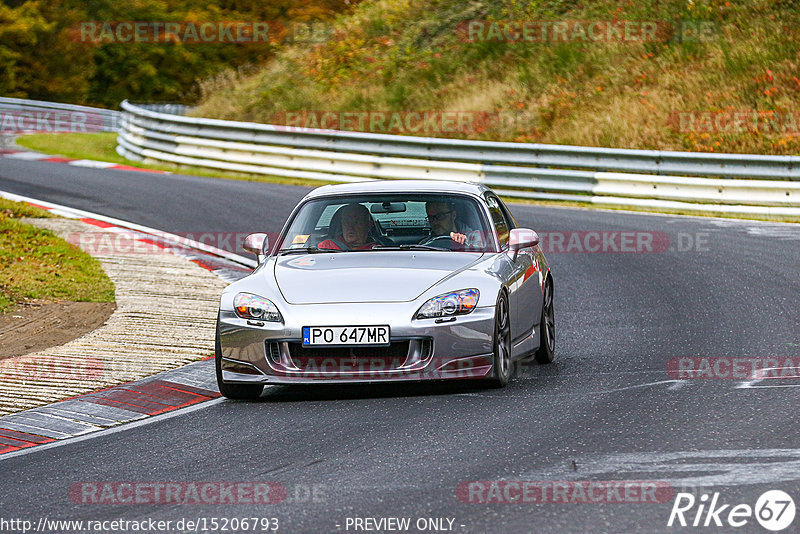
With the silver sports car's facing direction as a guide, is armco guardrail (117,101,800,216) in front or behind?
behind

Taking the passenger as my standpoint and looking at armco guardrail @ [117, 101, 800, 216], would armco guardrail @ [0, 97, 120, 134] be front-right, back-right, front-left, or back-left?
front-left

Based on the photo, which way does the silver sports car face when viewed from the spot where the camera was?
facing the viewer

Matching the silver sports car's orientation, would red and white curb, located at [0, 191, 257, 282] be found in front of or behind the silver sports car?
behind

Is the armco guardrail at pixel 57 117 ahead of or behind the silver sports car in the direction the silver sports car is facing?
behind
